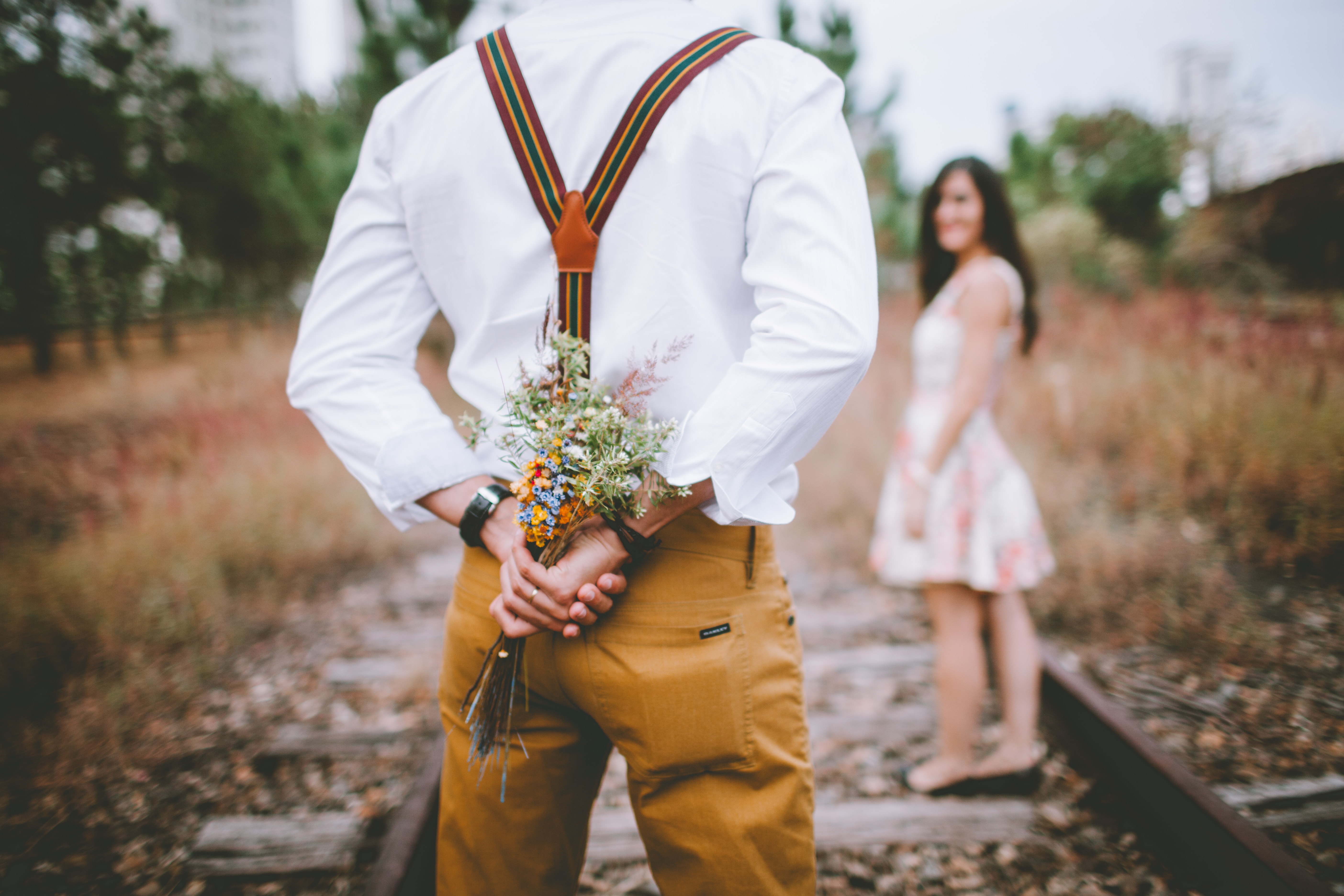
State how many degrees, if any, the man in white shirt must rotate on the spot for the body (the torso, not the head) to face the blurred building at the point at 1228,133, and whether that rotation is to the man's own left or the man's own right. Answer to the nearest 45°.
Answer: approximately 45° to the man's own right

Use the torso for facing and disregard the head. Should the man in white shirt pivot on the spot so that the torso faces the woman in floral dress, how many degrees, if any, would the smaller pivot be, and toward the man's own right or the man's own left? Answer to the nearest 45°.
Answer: approximately 45° to the man's own right

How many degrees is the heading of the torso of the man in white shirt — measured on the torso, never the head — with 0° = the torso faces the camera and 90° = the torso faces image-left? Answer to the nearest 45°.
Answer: approximately 180°

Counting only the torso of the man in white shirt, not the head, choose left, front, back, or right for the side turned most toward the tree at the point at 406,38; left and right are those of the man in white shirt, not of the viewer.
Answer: front

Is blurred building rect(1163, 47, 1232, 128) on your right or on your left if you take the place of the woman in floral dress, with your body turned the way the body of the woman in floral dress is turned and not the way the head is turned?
on your right

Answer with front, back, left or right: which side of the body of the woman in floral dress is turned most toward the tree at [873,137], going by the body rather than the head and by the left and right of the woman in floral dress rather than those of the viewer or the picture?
right

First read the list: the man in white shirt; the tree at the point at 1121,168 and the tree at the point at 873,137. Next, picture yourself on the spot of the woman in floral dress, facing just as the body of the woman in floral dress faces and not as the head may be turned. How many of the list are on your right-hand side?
2

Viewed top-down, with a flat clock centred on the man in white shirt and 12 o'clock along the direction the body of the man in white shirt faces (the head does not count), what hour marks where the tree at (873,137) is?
The tree is roughly at 1 o'clock from the man in white shirt.
